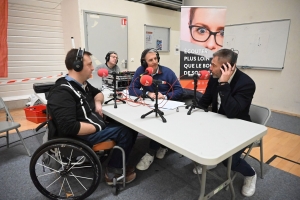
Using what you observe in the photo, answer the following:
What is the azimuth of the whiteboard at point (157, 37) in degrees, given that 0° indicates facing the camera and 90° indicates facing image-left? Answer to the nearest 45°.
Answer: approximately 315°

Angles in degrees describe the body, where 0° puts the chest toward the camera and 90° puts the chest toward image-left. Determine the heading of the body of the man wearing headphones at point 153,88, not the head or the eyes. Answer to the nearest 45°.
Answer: approximately 0°

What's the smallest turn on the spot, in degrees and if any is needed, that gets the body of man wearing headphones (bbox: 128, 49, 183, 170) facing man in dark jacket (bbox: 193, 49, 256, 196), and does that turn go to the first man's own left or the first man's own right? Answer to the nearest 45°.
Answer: approximately 45° to the first man's own left

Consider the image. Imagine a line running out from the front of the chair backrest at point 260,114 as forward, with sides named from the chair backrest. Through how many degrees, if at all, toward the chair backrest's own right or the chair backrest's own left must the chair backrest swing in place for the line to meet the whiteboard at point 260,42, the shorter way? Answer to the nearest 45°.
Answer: approximately 135° to the chair backrest's own right

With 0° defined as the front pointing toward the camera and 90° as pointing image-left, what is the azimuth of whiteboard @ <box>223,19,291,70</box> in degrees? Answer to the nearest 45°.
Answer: approximately 45°

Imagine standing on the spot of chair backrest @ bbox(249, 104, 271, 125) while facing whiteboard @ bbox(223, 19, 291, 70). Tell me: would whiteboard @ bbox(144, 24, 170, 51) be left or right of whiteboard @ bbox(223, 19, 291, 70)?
left

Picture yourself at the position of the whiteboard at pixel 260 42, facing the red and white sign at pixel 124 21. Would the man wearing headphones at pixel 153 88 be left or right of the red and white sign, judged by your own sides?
left

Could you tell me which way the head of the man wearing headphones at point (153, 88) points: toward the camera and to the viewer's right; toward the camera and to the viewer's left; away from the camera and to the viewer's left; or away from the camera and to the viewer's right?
toward the camera and to the viewer's right

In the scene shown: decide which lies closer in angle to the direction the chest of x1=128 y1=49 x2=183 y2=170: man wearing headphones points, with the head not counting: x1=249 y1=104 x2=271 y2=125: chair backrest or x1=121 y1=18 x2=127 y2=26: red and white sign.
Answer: the chair backrest
